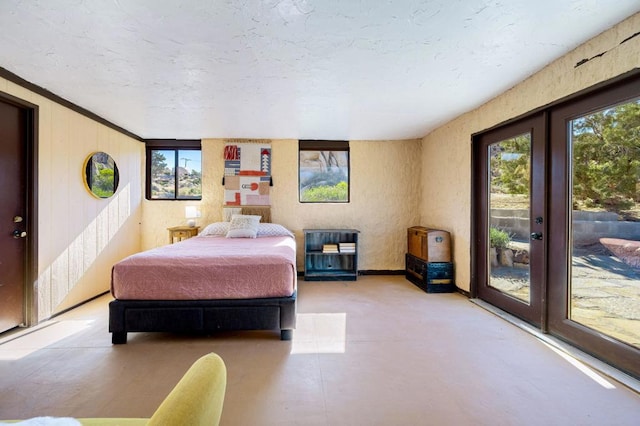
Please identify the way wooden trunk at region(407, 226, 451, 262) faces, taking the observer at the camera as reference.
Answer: facing the viewer and to the left of the viewer

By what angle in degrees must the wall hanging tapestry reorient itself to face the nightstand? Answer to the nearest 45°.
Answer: approximately 90° to its right

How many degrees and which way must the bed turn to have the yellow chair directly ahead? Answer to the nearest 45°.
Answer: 0° — it already faces it

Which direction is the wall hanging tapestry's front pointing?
toward the camera

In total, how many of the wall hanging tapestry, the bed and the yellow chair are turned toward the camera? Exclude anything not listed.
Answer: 2

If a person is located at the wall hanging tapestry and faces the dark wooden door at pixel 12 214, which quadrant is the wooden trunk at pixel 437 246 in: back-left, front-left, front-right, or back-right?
back-left

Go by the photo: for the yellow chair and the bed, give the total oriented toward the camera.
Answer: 1

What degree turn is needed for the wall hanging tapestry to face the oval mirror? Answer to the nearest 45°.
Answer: approximately 90° to its right

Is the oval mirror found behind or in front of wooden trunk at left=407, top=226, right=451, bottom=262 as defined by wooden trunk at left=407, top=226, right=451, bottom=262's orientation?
in front

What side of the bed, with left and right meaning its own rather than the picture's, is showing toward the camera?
front
